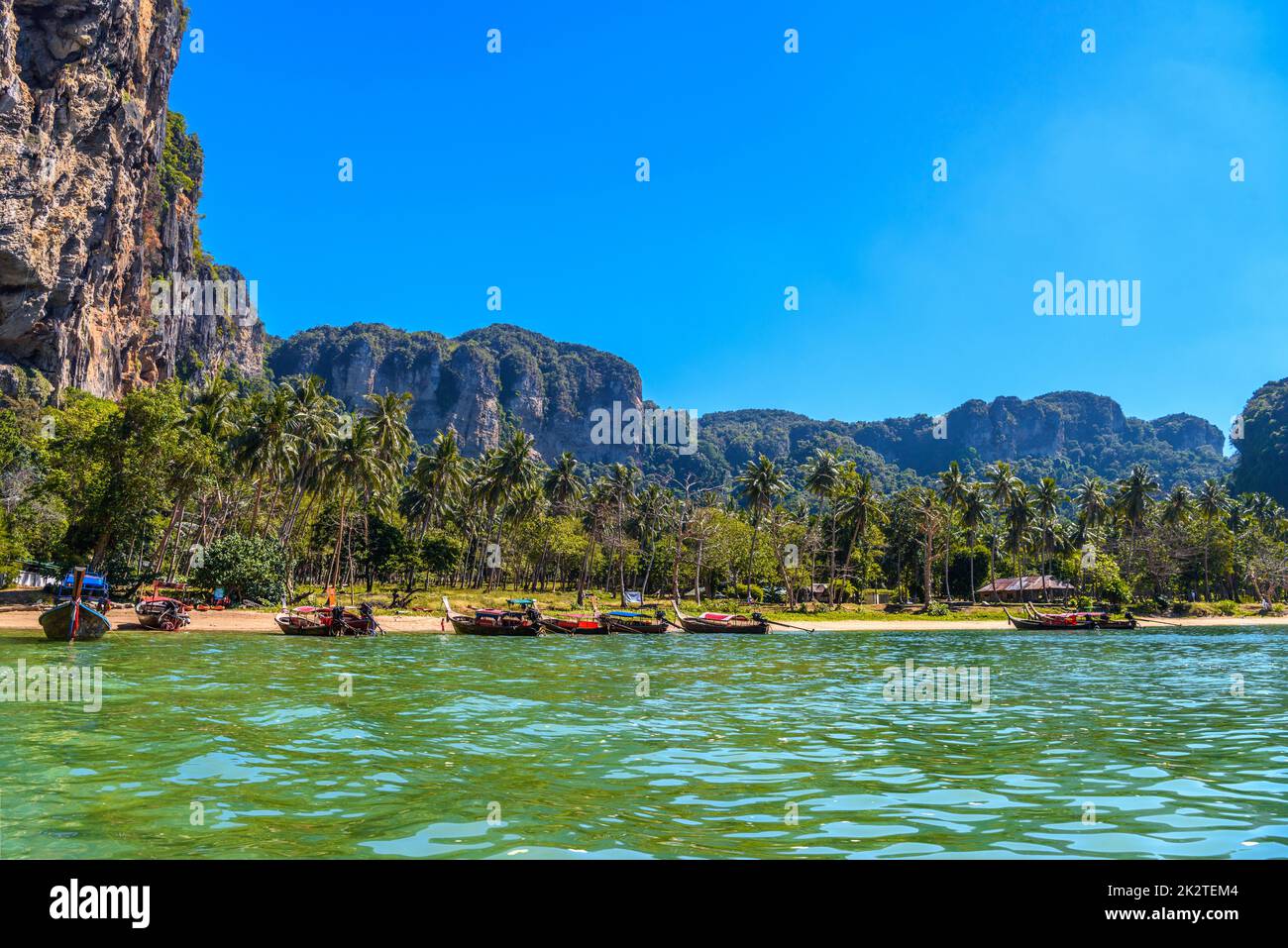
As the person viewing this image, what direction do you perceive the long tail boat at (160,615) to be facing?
facing away from the viewer and to the left of the viewer

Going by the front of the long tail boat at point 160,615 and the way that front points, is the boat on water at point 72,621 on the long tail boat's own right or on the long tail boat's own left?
on the long tail boat's own left
